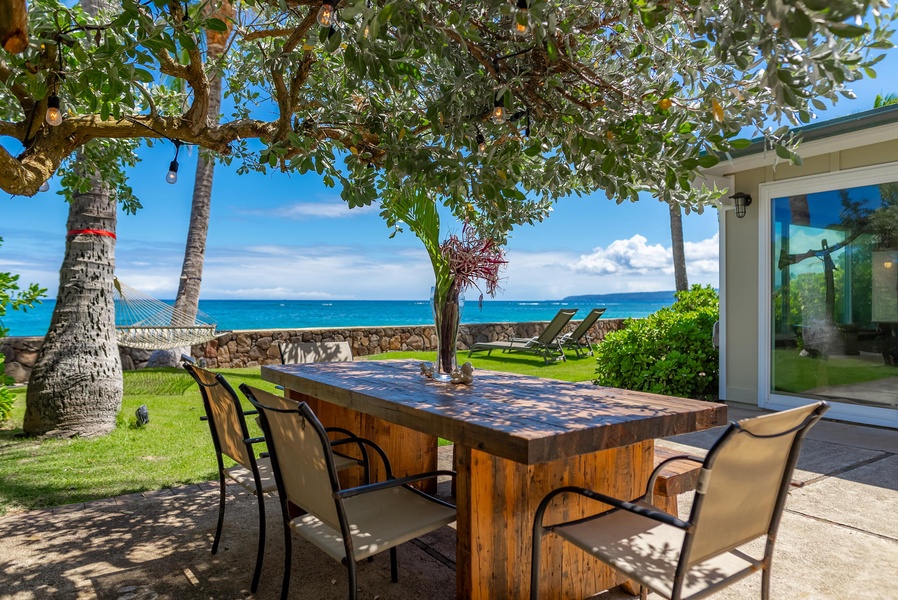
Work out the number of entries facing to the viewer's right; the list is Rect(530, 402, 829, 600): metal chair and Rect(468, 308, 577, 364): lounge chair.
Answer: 0

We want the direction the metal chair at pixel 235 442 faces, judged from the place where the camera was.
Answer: facing away from the viewer and to the right of the viewer

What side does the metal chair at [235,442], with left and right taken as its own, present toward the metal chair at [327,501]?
right

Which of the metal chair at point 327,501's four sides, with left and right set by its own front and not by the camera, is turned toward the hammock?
left

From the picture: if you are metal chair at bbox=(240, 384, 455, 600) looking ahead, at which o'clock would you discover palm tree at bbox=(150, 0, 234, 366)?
The palm tree is roughly at 10 o'clock from the metal chair.

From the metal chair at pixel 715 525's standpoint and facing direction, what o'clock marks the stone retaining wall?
The stone retaining wall is roughly at 12 o'clock from the metal chair.

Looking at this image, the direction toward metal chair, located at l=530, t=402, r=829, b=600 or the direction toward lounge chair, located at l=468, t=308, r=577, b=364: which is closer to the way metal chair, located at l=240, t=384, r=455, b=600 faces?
the lounge chair

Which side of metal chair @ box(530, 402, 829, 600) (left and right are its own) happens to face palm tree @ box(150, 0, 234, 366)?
front

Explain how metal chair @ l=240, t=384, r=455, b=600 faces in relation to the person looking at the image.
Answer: facing away from the viewer and to the right of the viewer

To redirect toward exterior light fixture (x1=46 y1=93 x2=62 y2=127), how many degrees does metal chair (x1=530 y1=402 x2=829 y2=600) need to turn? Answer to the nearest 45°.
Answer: approximately 45° to its left

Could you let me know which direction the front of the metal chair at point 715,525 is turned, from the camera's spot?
facing away from the viewer and to the left of the viewer
